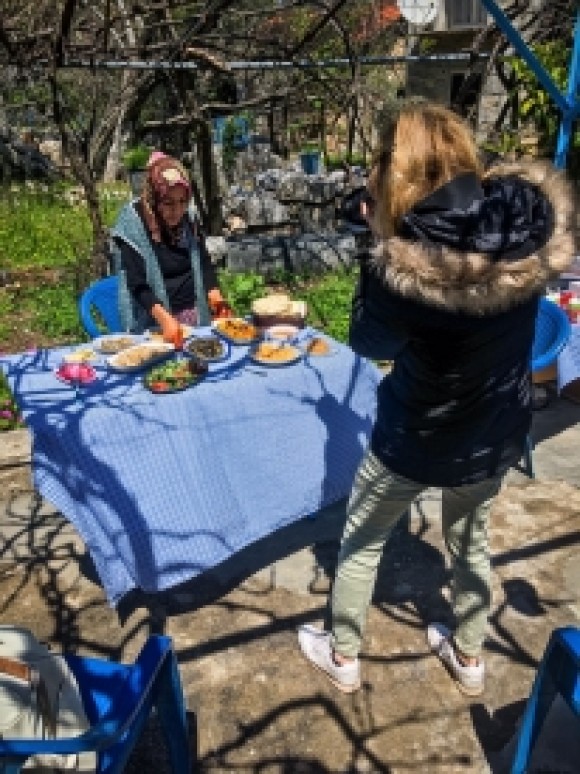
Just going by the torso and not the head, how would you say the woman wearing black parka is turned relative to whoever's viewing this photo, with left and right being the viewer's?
facing away from the viewer and to the left of the viewer

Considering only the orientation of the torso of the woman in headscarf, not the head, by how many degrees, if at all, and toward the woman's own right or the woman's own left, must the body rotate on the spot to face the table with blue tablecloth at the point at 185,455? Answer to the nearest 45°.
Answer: approximately 45° to the woman's own right

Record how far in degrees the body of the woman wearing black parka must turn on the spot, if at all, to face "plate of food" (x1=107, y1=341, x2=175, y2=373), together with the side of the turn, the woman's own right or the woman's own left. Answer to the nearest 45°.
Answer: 0° — they already face it

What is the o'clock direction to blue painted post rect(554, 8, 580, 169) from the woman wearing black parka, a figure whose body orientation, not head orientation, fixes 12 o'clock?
The blue painted post is roughly at 2 o'clock from the woman wearing black parka.

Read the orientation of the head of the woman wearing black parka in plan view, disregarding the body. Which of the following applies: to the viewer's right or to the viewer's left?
to the viewer's left

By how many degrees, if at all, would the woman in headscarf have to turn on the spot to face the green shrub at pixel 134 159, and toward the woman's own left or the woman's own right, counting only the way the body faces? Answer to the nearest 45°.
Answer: approximately 135° to the woman's own left

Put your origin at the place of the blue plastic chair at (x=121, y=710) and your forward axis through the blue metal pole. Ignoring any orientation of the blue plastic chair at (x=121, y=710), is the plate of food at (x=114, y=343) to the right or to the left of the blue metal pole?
left
